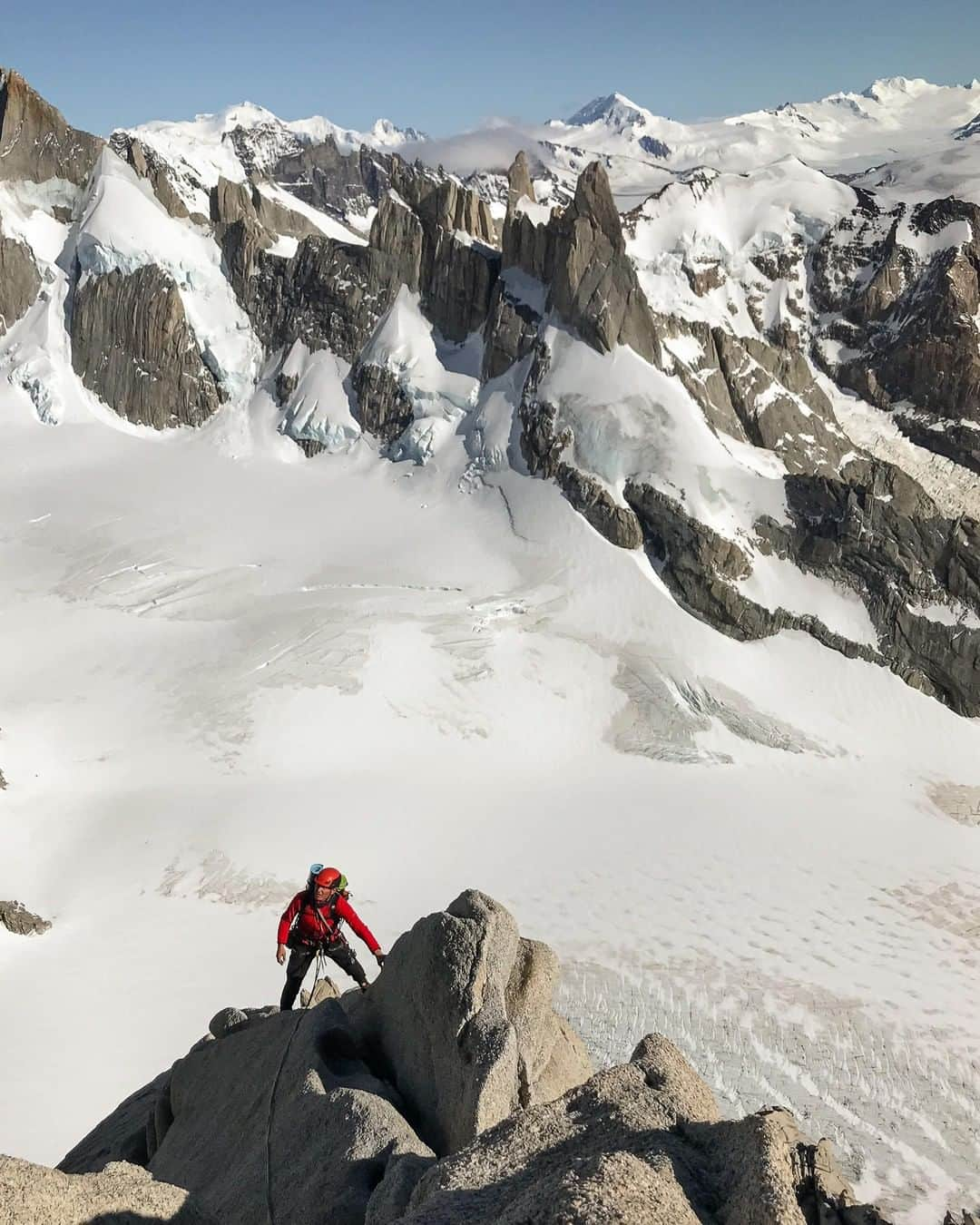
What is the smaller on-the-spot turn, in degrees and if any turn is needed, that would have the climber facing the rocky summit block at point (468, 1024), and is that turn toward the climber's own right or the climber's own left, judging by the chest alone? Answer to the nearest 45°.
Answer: approximately 45° to the climber's own left

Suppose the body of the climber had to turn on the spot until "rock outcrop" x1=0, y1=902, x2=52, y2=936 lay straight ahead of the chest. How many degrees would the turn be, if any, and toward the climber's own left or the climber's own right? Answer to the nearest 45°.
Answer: approximately 135° to the climber's own right

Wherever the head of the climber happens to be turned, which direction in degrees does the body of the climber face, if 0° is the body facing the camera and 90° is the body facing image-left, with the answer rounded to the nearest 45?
approximately 0°

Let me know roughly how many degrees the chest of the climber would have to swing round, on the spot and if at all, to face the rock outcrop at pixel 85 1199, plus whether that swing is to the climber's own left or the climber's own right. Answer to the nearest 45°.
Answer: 0° — they already face it
